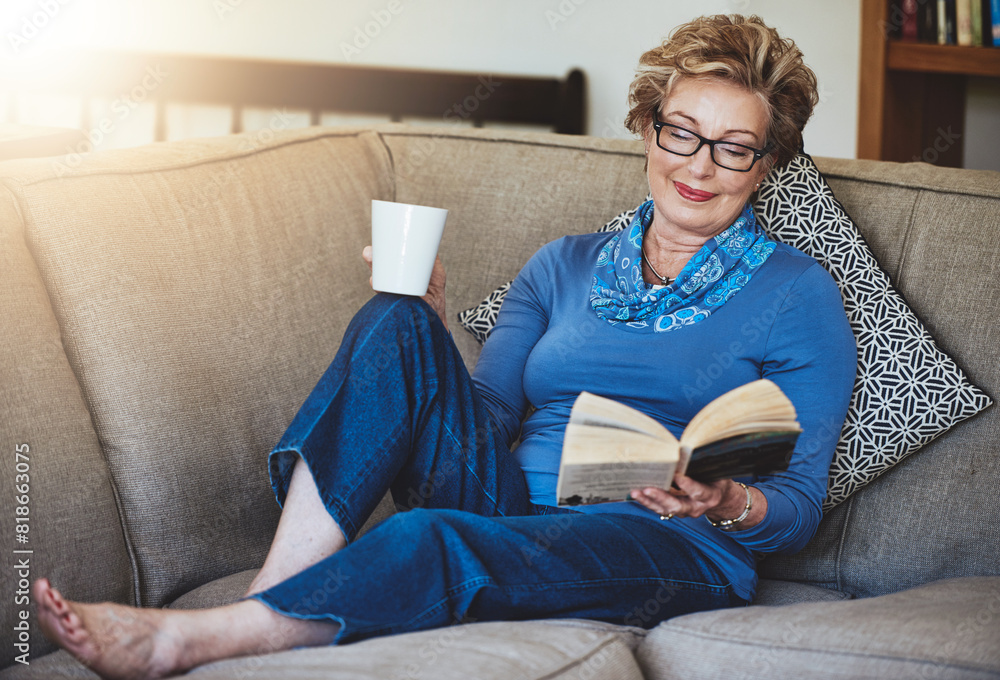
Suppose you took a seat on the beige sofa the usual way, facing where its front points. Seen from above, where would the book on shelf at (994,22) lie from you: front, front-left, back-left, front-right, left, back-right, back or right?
back-left

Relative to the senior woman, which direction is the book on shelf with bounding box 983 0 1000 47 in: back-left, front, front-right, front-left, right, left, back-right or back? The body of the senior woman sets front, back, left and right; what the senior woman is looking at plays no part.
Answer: back

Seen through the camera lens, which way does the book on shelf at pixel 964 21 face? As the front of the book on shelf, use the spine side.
facing the viewer

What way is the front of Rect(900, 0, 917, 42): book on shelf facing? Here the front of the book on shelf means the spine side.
toward the camera

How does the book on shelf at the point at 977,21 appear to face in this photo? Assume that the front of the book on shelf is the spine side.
toward the camera

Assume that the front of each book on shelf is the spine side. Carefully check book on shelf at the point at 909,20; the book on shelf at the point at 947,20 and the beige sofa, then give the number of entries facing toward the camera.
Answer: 3

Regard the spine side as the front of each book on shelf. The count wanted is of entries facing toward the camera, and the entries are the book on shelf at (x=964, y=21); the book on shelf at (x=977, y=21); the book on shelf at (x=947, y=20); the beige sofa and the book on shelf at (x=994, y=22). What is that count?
5

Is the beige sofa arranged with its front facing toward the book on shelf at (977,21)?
no

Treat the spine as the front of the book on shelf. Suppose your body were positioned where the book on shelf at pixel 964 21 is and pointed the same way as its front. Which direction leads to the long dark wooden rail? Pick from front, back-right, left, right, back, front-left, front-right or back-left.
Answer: right

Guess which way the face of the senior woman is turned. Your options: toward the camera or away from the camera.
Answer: toward the camera
